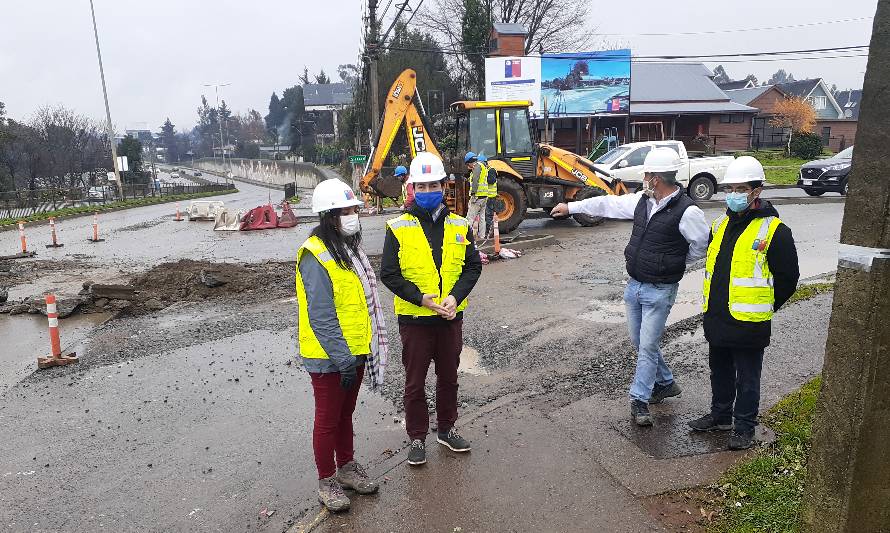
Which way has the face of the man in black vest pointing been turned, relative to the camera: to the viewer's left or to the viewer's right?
to the viewer's left

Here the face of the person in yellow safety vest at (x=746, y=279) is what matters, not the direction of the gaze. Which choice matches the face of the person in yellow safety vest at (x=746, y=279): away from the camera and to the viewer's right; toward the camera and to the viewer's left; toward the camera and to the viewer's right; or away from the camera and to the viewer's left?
toward the camera and to the viewer's left

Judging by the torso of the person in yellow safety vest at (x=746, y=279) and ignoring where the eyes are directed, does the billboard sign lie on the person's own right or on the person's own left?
on the person's own right

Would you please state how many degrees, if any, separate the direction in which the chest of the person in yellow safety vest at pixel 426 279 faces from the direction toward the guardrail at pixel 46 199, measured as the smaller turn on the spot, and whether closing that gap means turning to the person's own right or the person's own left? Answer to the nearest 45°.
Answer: approximately 135° to the person's own right

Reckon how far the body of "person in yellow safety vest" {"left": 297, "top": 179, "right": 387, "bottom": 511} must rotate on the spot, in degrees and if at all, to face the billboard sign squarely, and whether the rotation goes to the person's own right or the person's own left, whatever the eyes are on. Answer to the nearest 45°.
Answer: approximately 90° to the person's own left

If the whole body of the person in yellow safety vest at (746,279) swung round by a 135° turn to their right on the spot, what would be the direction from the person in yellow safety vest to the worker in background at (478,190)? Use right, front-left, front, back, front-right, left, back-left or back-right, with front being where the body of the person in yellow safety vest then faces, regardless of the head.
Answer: front-left

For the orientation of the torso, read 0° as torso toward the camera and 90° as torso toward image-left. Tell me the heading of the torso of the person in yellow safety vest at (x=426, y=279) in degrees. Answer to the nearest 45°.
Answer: approximately 0°
